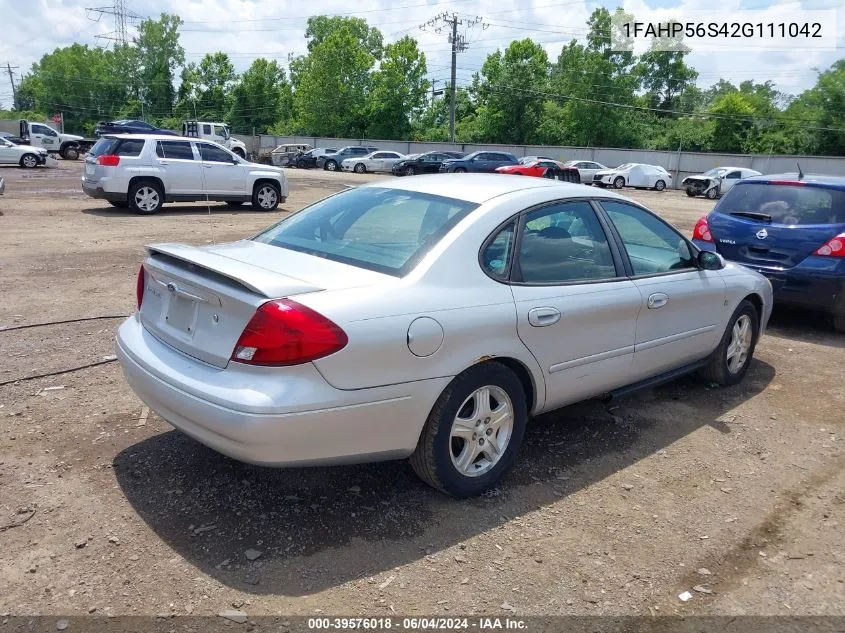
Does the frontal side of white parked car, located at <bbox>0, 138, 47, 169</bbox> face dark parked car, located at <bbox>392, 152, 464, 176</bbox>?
yes

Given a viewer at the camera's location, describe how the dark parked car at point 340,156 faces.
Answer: facing the viewer and to the left of the viewer

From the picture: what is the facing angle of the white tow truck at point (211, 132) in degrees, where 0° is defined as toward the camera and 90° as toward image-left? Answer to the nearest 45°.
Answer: approximately 270°

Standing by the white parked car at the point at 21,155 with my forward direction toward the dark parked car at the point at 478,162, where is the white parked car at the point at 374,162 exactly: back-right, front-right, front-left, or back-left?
front-left

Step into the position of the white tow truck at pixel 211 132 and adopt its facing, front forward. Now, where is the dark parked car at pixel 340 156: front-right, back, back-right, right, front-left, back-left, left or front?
front

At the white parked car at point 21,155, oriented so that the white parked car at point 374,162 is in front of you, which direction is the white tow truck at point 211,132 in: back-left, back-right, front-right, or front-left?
front-left

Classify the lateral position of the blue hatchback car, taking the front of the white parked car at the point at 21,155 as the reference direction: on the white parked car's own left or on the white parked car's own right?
on the white parked car's own right

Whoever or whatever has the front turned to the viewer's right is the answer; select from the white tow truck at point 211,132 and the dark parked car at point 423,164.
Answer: the white tow truck

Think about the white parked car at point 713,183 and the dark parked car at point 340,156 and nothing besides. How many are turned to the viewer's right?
0

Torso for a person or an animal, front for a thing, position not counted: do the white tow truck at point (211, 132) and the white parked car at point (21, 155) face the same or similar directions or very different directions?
same or similar directions

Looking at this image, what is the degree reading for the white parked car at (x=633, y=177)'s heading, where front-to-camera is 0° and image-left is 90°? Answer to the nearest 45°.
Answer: approximately 45°

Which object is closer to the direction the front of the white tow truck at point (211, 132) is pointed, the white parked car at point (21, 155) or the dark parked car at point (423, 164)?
the dark parked car

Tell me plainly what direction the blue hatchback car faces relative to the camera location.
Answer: facing away from the viewer and to the right of the viewer
